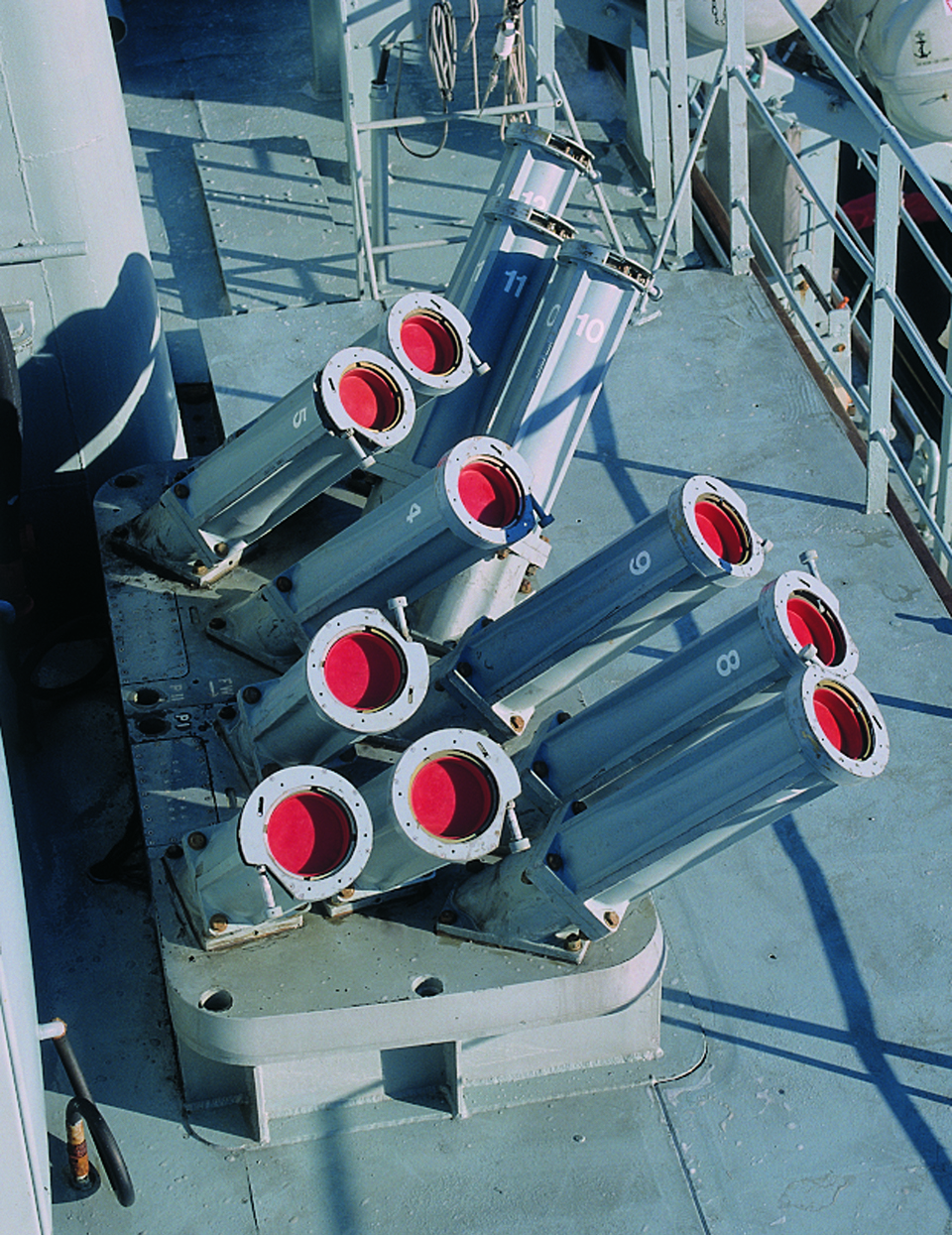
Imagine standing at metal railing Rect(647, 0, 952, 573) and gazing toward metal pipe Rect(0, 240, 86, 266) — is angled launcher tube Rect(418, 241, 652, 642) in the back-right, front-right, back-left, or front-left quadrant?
front-left

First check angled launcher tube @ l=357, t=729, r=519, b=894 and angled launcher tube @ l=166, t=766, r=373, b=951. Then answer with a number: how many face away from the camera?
0

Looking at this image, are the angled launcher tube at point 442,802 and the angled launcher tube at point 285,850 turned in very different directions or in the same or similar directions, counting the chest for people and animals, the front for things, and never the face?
same or similar directions

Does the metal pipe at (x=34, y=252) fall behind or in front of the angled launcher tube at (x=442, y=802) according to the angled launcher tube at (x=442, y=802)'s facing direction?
behind

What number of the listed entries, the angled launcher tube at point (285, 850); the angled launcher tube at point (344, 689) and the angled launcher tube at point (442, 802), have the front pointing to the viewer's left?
0

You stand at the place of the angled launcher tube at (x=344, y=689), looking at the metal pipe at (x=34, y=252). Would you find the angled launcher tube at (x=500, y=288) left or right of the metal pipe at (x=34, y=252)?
right

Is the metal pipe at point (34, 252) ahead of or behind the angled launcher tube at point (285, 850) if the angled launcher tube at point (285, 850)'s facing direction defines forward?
behind

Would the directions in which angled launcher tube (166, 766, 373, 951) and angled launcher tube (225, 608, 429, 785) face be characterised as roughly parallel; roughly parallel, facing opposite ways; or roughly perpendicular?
roughly parallel

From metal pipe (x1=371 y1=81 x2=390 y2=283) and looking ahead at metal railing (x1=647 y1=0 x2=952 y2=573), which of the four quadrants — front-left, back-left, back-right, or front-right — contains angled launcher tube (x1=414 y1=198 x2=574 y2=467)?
front-right

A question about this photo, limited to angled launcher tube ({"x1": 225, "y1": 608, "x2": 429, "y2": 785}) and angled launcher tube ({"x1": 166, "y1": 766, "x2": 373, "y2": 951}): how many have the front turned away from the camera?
0
